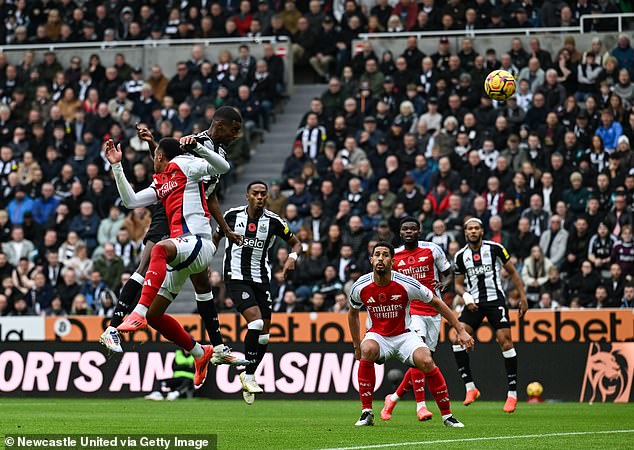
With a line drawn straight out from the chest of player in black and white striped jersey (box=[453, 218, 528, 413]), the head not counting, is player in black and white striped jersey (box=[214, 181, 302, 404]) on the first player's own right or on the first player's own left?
on the first player's own right

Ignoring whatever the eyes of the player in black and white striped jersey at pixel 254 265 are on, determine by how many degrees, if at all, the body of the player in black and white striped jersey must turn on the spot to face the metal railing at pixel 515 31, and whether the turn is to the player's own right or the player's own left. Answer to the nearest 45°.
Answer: approximately 135° to the player's own left

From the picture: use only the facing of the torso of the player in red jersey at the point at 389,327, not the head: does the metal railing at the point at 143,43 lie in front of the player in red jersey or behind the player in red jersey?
behind

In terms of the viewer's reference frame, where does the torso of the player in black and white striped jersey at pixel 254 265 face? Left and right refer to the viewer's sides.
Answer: facing the viewer

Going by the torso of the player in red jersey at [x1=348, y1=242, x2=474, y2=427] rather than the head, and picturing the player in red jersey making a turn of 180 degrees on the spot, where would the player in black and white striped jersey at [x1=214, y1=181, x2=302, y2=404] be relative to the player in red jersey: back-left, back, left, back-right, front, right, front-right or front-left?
front-left

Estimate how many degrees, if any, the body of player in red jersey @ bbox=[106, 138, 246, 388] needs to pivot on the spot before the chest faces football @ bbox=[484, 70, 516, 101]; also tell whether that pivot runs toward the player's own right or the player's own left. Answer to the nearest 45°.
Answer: approximately 180°

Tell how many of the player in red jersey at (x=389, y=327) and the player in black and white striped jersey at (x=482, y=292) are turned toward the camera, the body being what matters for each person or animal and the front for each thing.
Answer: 2

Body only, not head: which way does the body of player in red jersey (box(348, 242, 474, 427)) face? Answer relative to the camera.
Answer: toward the camera
